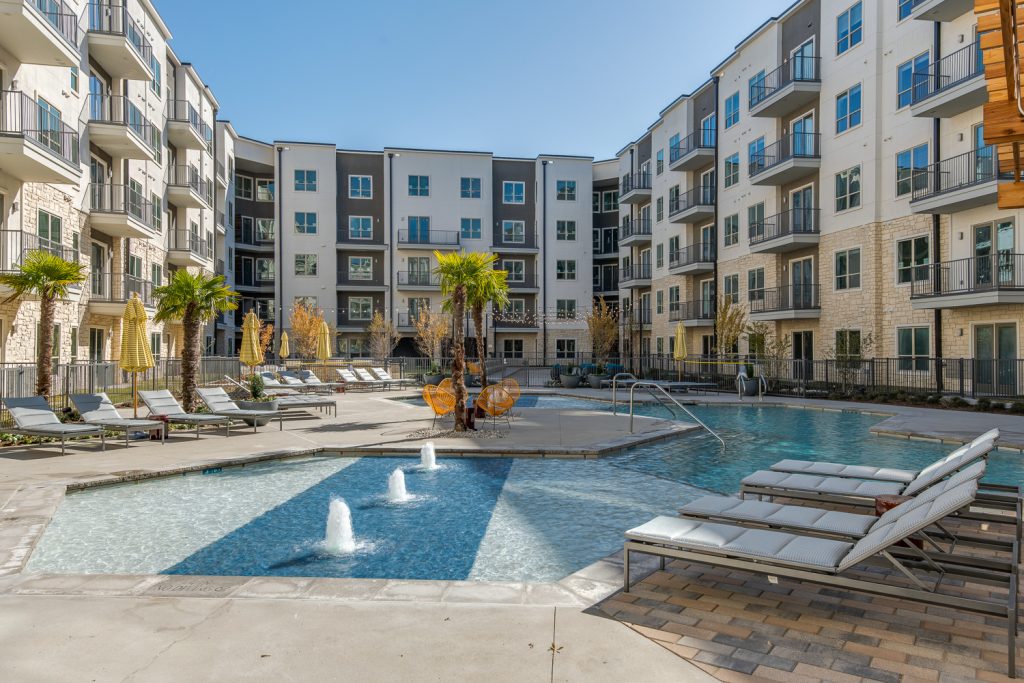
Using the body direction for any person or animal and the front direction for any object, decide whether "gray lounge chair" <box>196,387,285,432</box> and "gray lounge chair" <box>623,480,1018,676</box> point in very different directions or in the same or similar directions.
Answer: very different directions

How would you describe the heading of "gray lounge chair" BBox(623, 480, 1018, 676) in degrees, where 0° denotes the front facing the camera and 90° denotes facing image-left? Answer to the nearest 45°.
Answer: approximately 90°

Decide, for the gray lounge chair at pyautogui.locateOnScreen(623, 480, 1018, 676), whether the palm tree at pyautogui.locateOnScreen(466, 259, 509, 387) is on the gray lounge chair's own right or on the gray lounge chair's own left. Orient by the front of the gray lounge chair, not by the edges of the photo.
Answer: on the gray lounge chair's own right

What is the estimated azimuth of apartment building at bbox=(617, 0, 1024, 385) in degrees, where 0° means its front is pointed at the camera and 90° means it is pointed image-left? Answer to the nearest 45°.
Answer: approximately 45°

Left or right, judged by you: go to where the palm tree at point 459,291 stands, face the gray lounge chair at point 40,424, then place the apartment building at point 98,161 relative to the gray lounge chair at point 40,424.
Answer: right

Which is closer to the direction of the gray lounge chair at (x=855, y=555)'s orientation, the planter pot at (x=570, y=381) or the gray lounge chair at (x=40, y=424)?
the gray lounge chair

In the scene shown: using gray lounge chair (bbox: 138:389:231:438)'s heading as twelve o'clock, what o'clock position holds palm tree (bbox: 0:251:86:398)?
The palm tree is roughly at 6 o'clock from the gray lounge chair.

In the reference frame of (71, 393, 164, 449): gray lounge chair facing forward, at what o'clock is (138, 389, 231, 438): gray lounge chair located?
(138, 389, 231, 438): gray lounge chair is roughly at 10 o'clock from (71, 393, 164, 449): gray lounge chair.

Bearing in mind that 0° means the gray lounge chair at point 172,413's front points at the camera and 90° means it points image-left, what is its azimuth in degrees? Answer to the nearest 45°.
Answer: approximately 315°

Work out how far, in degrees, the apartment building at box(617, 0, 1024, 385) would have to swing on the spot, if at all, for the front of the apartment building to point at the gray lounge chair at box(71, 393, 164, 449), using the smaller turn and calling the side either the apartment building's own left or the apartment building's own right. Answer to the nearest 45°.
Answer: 0° — it already faces it
